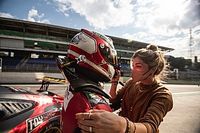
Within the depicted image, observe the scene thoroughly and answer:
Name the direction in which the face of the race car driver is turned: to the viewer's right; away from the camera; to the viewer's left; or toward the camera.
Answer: to the viewer's right

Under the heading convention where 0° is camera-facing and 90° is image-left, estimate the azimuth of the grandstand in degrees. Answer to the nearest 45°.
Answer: approximately 315°

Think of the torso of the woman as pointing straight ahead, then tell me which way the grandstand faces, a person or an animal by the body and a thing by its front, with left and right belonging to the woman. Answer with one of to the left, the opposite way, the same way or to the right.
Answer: to the left

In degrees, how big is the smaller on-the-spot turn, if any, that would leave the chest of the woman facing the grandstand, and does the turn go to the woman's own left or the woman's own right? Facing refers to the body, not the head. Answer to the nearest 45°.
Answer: approximately 90° to the woman's own right

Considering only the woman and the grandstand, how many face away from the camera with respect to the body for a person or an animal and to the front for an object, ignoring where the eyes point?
0

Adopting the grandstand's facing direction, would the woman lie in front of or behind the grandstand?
in front

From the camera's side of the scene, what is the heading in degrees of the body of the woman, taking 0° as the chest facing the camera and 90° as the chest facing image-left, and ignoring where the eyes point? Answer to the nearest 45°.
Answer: approximately 45°

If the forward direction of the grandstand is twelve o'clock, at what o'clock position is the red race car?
The red race car is roughly at 1 o'clock from the grandstand.

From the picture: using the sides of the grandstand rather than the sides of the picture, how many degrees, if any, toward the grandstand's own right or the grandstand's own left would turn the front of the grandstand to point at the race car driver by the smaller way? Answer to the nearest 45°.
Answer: approximately 45° to the grandstand's own right
